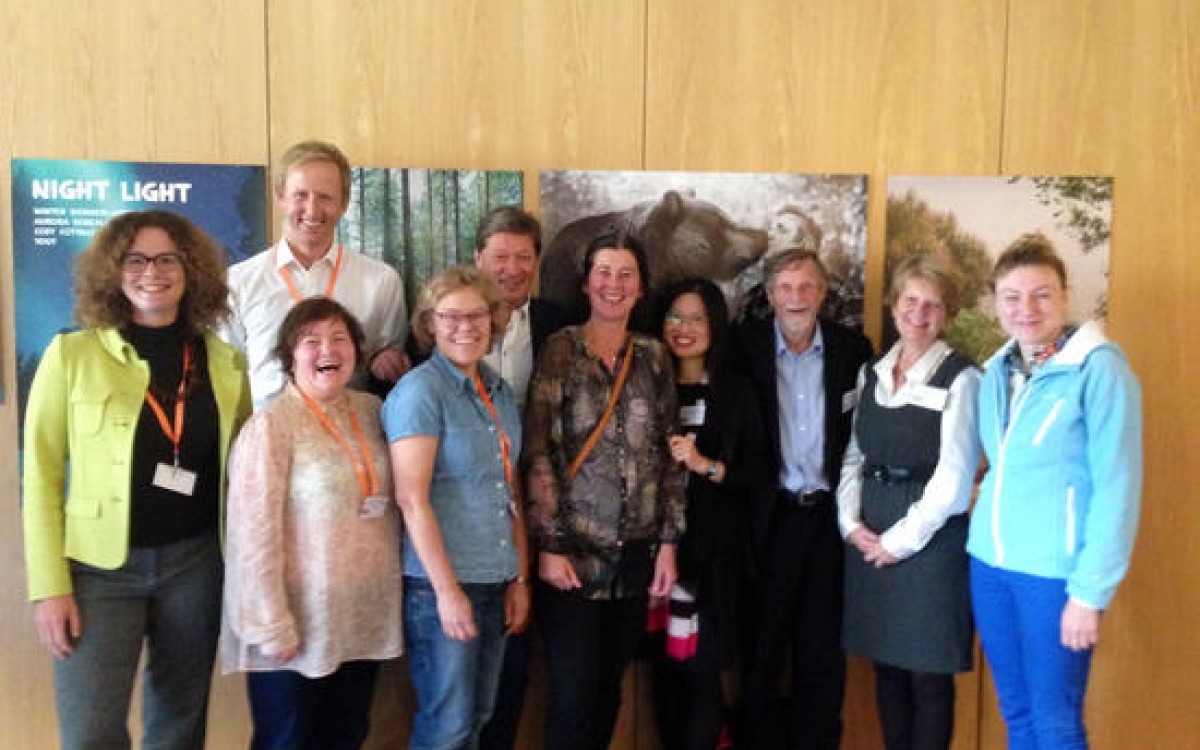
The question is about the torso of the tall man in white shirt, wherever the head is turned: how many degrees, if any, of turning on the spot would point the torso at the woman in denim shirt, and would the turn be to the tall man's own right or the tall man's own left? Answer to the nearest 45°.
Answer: approximately 45° to the tall man's own left

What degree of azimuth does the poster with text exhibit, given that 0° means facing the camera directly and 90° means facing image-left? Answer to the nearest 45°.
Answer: approximately 0°

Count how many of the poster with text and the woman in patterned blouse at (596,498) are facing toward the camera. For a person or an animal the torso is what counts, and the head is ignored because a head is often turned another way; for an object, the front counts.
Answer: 2

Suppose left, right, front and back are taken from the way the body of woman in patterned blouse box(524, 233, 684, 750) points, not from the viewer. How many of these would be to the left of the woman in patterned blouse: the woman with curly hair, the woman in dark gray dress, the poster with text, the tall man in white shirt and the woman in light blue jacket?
2

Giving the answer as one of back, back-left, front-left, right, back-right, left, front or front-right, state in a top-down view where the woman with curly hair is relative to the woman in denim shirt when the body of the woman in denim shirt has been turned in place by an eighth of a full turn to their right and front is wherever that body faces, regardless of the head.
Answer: right

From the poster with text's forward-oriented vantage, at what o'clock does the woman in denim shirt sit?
The woman in denim shirt is roughly at 11 o'clock from the poster with text.

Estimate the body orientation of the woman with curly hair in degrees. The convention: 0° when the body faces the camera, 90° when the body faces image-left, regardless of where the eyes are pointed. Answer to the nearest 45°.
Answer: approximately 0°

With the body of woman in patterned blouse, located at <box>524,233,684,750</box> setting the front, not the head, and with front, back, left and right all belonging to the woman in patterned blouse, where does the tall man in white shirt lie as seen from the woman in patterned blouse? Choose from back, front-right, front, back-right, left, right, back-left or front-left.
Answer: right

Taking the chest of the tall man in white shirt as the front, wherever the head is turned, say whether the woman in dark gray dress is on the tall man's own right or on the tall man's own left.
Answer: on the tall man's own left
